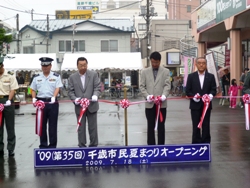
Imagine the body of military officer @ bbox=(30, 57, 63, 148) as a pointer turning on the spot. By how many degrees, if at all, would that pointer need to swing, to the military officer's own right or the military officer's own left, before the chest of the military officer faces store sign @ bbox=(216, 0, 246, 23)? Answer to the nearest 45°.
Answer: approximately 135° to the military officer's own left

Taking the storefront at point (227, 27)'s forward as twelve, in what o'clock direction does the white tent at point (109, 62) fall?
The white tent is roughly at 1 o'clock from the storefront.

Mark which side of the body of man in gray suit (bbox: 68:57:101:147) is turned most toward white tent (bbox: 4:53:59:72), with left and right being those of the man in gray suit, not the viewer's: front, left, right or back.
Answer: back

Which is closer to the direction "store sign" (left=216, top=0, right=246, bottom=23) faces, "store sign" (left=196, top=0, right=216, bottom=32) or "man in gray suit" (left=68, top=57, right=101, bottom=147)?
the man in gray suit

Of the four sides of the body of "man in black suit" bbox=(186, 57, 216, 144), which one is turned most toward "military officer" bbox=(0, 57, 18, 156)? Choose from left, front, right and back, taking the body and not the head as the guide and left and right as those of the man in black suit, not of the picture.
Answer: right

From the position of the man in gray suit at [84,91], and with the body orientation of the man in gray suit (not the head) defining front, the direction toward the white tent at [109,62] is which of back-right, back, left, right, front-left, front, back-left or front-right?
back

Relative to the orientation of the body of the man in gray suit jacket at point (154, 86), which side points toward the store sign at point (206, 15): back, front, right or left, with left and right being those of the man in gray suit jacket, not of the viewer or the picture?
back

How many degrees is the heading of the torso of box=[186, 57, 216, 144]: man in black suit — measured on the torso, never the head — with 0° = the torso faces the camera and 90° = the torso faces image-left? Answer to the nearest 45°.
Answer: approximately 0°

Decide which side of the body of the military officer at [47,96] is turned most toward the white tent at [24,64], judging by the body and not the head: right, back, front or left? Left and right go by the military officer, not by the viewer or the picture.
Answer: back

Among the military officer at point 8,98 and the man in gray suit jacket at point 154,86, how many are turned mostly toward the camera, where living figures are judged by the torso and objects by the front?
2

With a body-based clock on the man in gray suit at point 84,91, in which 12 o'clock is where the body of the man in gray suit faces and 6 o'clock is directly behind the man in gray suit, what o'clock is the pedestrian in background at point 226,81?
The pedestrian in background is roughly at 7 o'clock from the man in gray suit.

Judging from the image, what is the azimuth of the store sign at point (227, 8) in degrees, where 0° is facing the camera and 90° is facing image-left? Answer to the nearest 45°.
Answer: approximately 45°

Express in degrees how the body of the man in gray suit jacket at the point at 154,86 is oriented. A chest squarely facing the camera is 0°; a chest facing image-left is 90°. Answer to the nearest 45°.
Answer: approximately 0°
